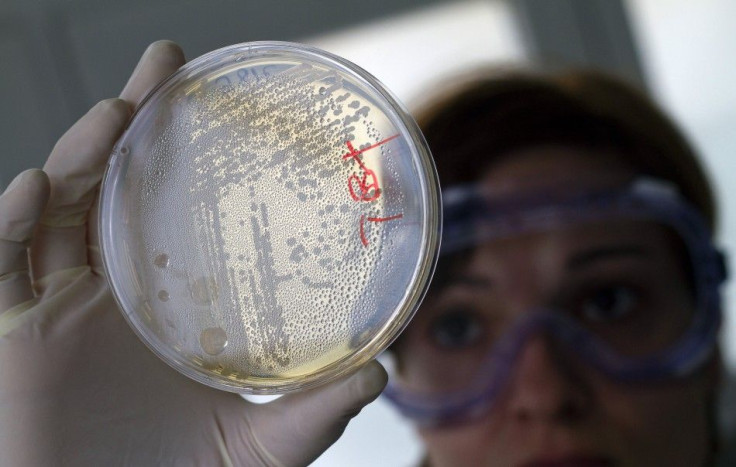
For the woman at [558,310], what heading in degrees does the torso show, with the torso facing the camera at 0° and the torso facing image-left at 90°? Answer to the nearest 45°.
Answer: approximately 0°
